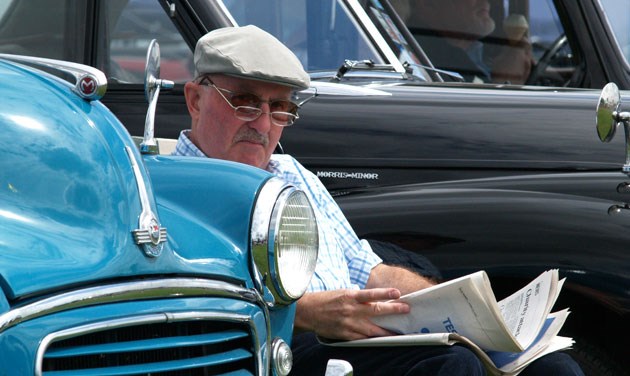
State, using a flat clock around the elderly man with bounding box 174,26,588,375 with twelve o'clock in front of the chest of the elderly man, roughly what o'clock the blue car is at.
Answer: The blue car is roughly at 2 o'clock from the elderly man.

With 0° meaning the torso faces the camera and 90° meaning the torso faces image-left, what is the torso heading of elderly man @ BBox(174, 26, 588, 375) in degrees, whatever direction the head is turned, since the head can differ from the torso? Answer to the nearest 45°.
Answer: approximately 315°

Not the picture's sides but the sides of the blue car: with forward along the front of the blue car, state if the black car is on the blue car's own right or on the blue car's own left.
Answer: on the blue car's own left
